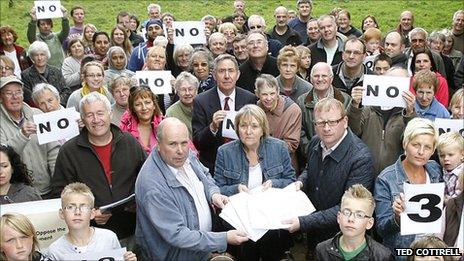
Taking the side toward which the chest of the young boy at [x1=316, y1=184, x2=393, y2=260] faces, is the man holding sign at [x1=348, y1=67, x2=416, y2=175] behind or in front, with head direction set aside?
behind

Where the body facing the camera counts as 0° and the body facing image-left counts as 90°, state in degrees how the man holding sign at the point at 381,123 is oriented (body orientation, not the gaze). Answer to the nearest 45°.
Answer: approximately 0°

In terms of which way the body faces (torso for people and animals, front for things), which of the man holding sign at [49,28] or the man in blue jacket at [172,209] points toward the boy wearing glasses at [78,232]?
the man holding sign

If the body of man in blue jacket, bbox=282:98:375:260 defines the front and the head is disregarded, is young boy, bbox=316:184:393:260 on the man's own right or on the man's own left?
on the man's own left

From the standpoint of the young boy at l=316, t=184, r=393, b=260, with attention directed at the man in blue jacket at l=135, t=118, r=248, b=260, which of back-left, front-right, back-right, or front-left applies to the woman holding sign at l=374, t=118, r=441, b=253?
back-right
